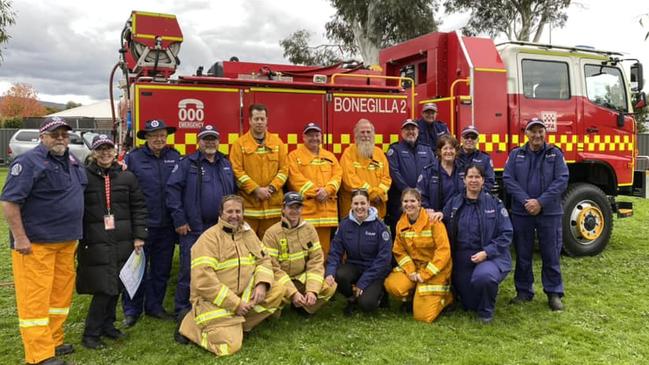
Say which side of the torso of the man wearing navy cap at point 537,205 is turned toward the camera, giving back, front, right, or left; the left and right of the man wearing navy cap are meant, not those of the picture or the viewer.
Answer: front

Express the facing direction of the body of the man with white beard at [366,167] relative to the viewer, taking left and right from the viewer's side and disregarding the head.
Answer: facing the viewer

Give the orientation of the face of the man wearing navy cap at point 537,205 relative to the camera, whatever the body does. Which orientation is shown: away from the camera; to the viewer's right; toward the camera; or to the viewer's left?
toward the camera

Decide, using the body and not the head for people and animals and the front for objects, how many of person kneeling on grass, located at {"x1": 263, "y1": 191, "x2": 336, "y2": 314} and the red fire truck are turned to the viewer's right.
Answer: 1

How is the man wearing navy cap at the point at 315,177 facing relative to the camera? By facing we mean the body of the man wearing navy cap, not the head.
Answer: toward the camera

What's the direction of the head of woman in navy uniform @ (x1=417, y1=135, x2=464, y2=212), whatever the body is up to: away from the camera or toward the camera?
toward the camera

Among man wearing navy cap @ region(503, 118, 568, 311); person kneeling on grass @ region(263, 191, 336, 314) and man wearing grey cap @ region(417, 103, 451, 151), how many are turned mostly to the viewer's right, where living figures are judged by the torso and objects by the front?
0

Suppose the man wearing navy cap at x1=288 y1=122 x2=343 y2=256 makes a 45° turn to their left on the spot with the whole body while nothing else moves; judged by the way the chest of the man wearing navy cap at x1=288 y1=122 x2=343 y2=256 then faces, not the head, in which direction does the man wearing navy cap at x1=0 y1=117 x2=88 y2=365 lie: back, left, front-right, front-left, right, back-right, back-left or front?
right

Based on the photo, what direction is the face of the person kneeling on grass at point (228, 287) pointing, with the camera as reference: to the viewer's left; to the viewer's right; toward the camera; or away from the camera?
toward the camera

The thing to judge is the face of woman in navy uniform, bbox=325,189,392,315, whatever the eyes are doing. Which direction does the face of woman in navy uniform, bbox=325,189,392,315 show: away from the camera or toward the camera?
toward the camera

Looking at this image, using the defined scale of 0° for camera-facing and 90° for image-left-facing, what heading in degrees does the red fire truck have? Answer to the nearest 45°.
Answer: approximately 270°

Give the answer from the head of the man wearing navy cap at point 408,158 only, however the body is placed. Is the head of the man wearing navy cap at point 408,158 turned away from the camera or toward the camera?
toward the camera

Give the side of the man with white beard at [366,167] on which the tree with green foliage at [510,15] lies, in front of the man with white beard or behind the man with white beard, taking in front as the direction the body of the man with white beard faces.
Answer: behind

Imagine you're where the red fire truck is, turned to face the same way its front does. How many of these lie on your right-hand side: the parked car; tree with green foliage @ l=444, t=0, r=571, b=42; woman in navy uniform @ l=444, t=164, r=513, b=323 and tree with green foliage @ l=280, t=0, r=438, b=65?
1
